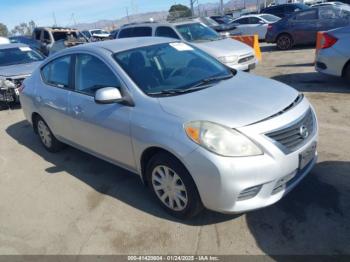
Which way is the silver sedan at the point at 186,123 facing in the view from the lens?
facing the viewer and to the right of the viewer

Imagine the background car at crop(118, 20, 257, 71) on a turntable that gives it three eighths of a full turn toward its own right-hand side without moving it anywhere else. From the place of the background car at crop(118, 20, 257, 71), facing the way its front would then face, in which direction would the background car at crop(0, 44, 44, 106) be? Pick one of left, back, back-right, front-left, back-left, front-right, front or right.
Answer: front

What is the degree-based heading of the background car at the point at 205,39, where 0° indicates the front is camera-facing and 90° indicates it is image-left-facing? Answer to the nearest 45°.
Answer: approximately 315°

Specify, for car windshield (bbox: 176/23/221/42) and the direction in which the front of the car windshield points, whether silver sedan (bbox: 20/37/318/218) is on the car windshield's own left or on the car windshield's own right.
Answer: on the car windshield's own right

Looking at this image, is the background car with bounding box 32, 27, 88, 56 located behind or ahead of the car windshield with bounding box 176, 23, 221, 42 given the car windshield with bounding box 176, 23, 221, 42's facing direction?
behind
